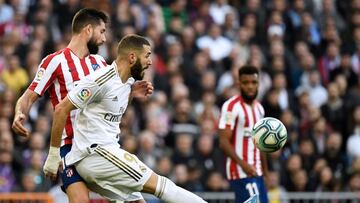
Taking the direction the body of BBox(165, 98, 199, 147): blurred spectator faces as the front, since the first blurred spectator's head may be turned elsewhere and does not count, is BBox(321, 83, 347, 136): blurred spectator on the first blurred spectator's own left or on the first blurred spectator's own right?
on the first blurred spectator's own left

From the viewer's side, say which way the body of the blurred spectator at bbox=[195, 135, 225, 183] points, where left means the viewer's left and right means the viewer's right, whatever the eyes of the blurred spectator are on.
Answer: facing the viewer

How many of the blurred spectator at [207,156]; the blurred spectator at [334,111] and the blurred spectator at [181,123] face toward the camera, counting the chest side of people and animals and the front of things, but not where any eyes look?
3

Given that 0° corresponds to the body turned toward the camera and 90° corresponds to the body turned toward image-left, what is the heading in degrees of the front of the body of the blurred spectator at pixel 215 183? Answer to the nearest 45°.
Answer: approximately 0°

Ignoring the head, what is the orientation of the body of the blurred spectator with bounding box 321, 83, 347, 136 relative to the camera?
toward the camera

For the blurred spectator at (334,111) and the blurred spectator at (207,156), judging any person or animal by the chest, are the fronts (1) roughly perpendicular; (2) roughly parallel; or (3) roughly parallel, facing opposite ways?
roughly parallel

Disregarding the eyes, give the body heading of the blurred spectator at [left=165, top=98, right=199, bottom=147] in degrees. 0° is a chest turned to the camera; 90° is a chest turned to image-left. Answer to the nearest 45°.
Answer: approximately 0°

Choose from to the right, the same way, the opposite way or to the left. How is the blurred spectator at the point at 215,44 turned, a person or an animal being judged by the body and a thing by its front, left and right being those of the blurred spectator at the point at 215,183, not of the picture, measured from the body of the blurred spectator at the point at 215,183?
the same way

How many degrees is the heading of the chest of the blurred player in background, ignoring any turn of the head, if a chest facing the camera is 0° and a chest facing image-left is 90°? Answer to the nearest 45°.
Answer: approximately 315°

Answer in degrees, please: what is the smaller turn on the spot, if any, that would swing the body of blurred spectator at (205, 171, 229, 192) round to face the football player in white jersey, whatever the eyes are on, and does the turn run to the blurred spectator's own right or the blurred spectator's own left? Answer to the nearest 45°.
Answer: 0° — they already face them
